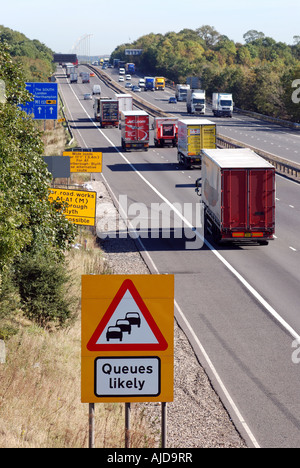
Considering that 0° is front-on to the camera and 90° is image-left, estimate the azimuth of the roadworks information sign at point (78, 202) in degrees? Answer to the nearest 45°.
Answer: approximately 0°

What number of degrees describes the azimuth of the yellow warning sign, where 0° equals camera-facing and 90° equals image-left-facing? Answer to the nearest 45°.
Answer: approximately 0°

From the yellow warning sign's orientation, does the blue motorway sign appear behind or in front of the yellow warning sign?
behind

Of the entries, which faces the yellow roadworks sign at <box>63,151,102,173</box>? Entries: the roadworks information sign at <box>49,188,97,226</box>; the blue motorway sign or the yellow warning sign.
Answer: the blue motorway sign

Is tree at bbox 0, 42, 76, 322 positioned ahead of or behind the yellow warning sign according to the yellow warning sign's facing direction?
behind

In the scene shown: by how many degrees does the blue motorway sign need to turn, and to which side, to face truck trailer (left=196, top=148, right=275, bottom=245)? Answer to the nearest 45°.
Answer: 0° — it already faces it

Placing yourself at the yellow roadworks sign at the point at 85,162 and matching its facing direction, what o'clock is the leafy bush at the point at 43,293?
The leafy bush is roughly at 12 o'clock from the yellow roadworks sign.
